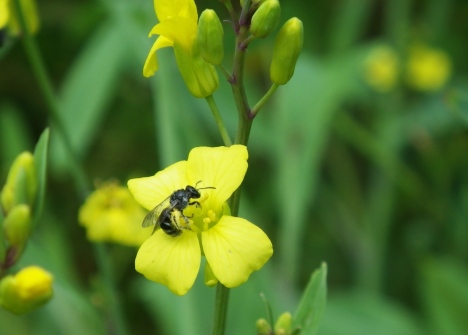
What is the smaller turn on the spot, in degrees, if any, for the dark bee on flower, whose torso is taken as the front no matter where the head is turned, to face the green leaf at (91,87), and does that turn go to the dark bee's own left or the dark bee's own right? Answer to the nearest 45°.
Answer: approximately 90° to the dark bee's own left

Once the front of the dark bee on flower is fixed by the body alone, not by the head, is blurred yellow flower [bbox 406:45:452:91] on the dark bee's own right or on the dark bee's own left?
on the dark bee's own left

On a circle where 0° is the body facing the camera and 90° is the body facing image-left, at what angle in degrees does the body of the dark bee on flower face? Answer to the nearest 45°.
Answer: approximately 270°
